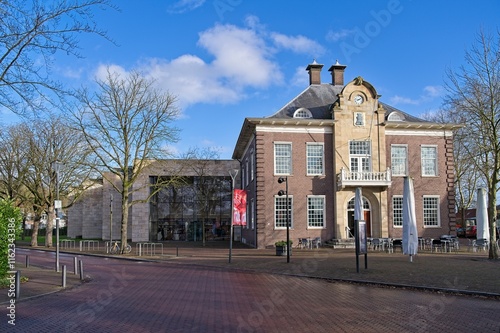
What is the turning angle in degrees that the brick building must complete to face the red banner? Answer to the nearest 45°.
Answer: approximately 45° to its right

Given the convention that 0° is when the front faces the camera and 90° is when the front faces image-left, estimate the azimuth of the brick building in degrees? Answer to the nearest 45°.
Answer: approximately 0°

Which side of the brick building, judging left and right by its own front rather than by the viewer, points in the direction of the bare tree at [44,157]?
right
